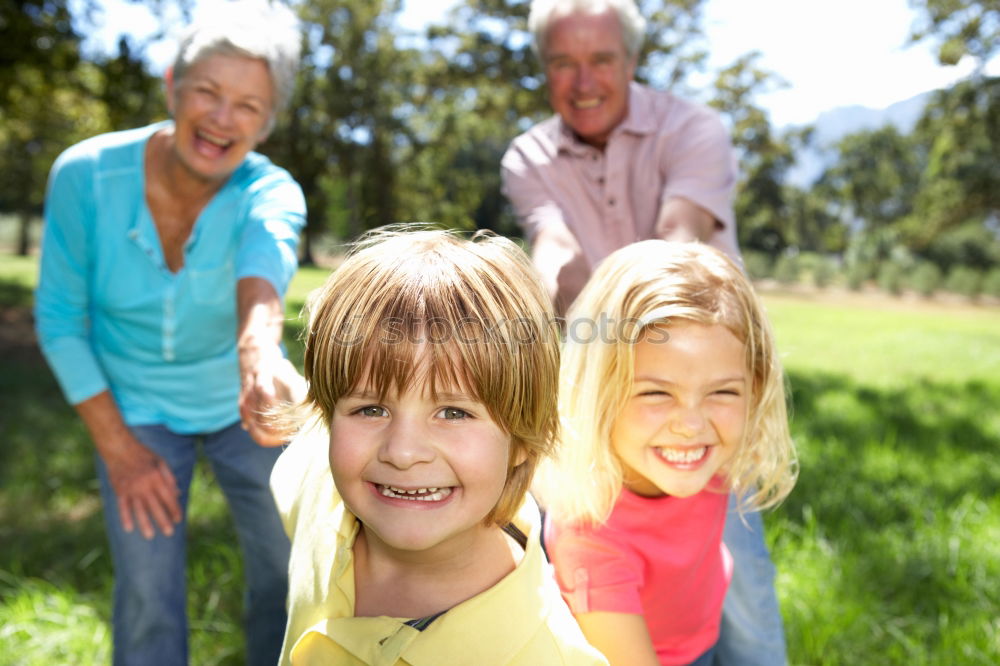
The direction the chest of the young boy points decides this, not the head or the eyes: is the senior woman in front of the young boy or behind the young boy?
behind

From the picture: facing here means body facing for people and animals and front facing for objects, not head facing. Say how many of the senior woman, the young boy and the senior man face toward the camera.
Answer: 3

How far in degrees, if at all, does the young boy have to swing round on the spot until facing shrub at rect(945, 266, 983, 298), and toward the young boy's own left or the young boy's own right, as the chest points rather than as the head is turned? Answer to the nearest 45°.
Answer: approximately 135° to the young boy's own left

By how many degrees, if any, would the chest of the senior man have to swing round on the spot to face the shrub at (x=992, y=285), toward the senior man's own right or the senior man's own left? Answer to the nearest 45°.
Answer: approximately 135° to the senior man's own left

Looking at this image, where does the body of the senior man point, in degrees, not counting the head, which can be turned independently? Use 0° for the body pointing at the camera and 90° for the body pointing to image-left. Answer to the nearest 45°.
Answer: approximately 0°

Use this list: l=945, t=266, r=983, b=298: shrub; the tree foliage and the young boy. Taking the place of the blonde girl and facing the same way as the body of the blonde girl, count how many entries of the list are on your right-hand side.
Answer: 1

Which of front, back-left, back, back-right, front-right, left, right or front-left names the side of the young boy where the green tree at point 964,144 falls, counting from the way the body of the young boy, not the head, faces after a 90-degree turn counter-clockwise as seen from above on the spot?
front-left
